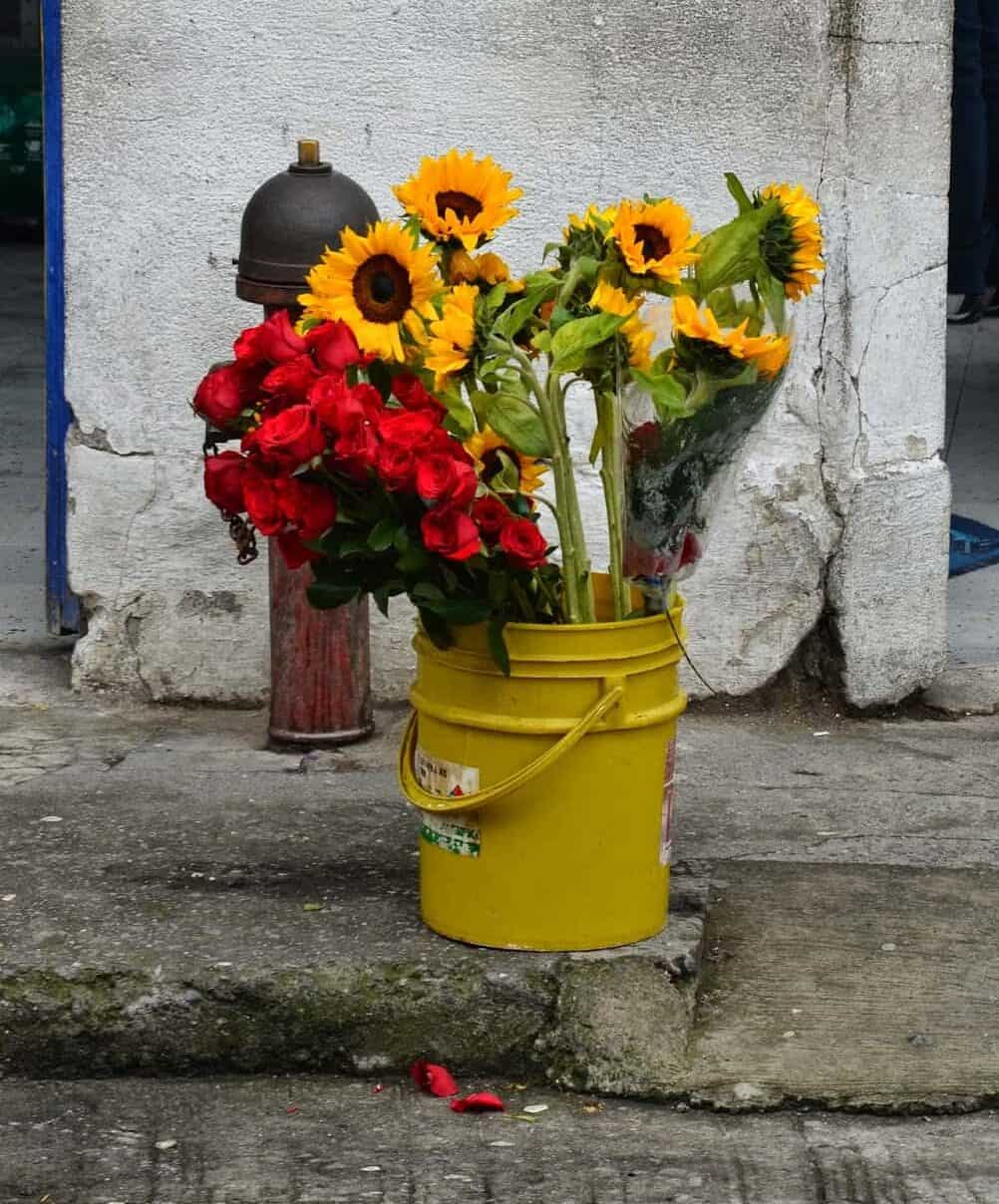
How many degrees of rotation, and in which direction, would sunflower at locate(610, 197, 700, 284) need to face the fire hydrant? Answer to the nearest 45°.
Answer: approximately 135° to its right

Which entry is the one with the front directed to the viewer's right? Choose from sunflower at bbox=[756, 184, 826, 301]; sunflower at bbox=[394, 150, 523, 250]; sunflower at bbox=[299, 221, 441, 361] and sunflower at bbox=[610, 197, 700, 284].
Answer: sunflower at bbox=[756, 184, 826, 301]

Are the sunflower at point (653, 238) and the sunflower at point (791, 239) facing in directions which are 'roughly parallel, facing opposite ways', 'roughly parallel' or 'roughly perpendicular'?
roughly perpendicular

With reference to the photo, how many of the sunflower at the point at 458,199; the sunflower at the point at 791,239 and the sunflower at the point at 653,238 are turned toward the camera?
2

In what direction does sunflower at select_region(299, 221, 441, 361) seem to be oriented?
toward the camera

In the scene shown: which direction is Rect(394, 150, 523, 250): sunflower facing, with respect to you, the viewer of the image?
facing the viewer

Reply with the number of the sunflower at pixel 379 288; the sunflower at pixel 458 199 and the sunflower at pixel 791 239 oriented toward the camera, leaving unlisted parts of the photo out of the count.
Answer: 2

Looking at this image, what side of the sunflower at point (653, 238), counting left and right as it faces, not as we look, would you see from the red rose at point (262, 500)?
right
